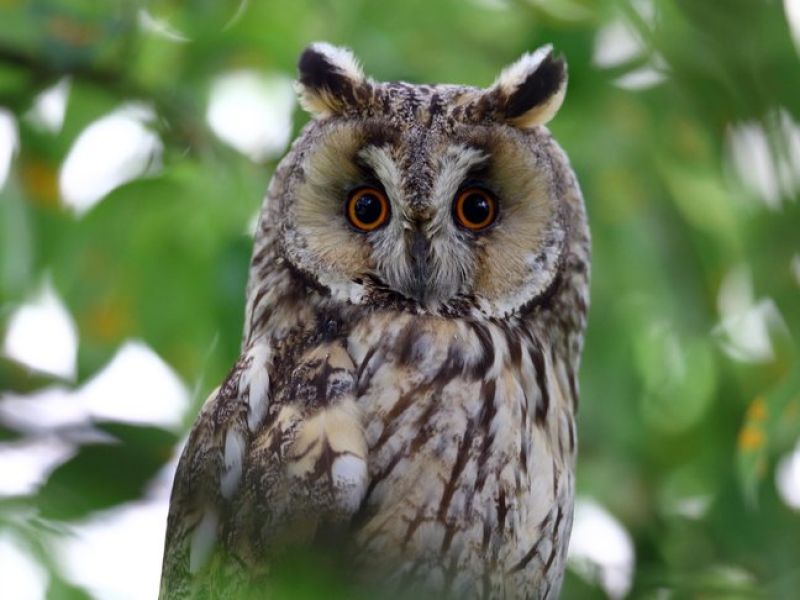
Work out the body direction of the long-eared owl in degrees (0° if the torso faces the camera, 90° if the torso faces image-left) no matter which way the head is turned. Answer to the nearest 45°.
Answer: approximately 315°
